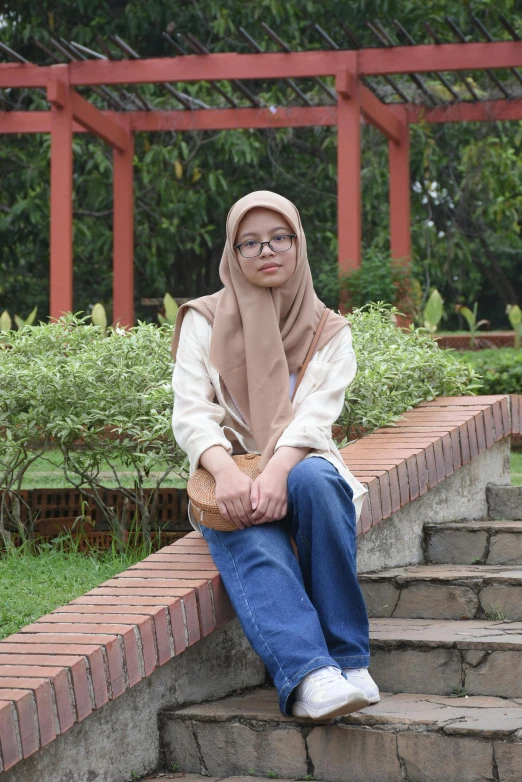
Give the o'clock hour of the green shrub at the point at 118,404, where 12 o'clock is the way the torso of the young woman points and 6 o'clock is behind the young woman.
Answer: The green shrub is roughly at 5 o'clock from the young woman.

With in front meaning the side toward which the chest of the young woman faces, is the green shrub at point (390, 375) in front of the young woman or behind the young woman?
behind

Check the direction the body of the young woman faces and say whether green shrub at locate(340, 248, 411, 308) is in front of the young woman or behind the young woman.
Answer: behind

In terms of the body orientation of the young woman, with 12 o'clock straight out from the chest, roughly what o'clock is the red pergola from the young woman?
The red pergola is roughly at 6 o'clock from the young woman.

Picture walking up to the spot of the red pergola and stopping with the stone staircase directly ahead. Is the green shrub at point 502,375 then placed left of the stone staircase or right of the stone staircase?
left

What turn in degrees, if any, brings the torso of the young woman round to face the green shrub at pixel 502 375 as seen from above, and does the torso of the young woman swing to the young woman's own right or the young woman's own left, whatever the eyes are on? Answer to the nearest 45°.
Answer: approximately 180°

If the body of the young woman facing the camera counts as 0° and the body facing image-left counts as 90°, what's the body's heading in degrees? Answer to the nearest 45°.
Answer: approximately 0°

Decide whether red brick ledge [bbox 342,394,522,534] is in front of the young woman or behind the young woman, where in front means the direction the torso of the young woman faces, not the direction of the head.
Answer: behind
